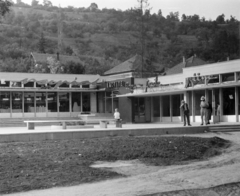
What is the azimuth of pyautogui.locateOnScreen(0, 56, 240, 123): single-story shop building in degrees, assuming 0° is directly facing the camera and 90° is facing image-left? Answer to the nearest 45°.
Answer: approximately 0°

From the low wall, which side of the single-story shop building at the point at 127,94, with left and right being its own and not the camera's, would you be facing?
front
